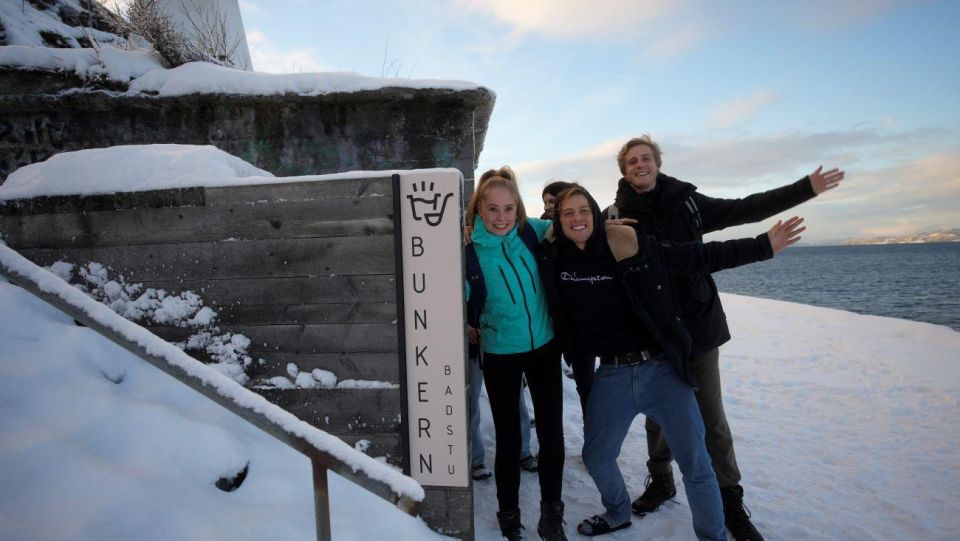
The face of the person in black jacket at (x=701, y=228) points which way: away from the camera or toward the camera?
toward the camera

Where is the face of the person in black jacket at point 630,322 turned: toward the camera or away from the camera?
toward the camera

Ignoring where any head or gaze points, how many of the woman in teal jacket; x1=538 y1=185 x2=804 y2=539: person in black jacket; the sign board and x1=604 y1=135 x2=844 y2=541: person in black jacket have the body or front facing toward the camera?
4

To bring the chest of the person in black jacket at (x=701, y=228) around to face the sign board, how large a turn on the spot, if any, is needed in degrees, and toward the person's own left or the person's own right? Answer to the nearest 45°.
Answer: approximately 45° to the person's own right

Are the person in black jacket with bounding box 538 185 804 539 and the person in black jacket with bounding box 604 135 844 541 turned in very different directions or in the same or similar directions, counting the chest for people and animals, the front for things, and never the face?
same or similar directions

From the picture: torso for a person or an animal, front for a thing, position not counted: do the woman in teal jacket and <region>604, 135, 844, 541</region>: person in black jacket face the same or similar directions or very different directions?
same or similar directions

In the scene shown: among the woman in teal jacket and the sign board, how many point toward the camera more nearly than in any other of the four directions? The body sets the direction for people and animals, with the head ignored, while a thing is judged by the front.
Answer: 2

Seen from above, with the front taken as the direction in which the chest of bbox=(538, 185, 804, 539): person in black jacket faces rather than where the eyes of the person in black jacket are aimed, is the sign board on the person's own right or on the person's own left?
on the person's own right

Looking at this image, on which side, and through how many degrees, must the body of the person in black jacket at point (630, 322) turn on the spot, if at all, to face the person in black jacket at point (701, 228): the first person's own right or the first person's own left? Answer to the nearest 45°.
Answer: approximately 135° to the first person's own left

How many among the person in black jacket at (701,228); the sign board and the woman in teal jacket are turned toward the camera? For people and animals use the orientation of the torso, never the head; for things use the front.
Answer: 3

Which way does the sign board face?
toward the camera

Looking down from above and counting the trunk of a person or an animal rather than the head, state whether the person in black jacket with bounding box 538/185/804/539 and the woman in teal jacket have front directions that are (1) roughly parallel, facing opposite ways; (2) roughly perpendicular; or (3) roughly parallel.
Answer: roughly parallel

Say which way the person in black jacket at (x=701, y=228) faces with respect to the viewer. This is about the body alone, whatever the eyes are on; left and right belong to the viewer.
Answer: facing the viewer

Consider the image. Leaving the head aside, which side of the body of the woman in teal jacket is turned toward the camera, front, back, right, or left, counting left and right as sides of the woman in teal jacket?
front
